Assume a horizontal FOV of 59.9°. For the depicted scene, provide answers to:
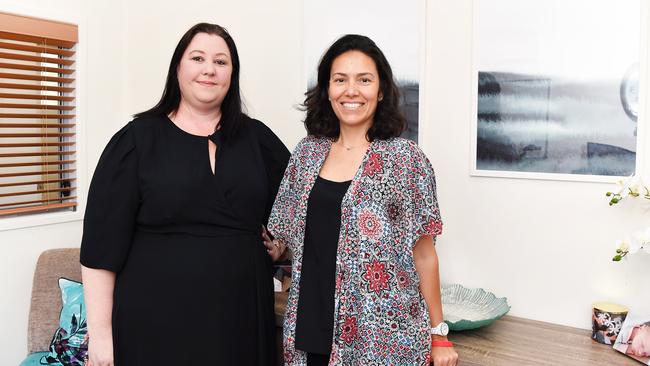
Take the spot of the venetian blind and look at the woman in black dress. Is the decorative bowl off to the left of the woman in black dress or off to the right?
left

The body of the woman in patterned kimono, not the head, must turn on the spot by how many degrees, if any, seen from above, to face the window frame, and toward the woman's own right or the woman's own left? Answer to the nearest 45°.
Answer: approximately 90° to the woman's own right

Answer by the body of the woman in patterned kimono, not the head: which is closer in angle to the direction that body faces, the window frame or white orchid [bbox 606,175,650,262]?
the window frame

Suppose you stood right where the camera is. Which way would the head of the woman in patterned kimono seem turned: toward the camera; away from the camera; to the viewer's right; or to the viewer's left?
toward the camera

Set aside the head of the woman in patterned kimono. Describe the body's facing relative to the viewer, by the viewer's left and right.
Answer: facing the viewer and to the left of the viewer

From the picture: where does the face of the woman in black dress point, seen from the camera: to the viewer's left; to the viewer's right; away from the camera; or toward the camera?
toward the camera

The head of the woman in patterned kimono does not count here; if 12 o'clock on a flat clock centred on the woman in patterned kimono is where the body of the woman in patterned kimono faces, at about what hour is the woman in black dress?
The woman in black dress is roughly at 2 o'clock from the woman in patterned kimono.

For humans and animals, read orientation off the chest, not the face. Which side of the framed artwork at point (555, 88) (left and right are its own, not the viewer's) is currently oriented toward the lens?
front

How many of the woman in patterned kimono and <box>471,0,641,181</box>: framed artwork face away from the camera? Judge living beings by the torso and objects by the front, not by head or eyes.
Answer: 0

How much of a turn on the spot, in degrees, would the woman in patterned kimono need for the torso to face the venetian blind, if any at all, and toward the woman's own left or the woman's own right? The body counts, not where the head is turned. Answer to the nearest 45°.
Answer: approximately 90° to the woman's own right

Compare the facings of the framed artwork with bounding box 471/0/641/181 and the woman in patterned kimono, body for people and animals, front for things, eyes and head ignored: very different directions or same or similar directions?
same or similar directions

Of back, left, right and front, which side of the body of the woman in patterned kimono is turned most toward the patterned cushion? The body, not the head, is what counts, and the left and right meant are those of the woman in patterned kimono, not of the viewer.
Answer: right
